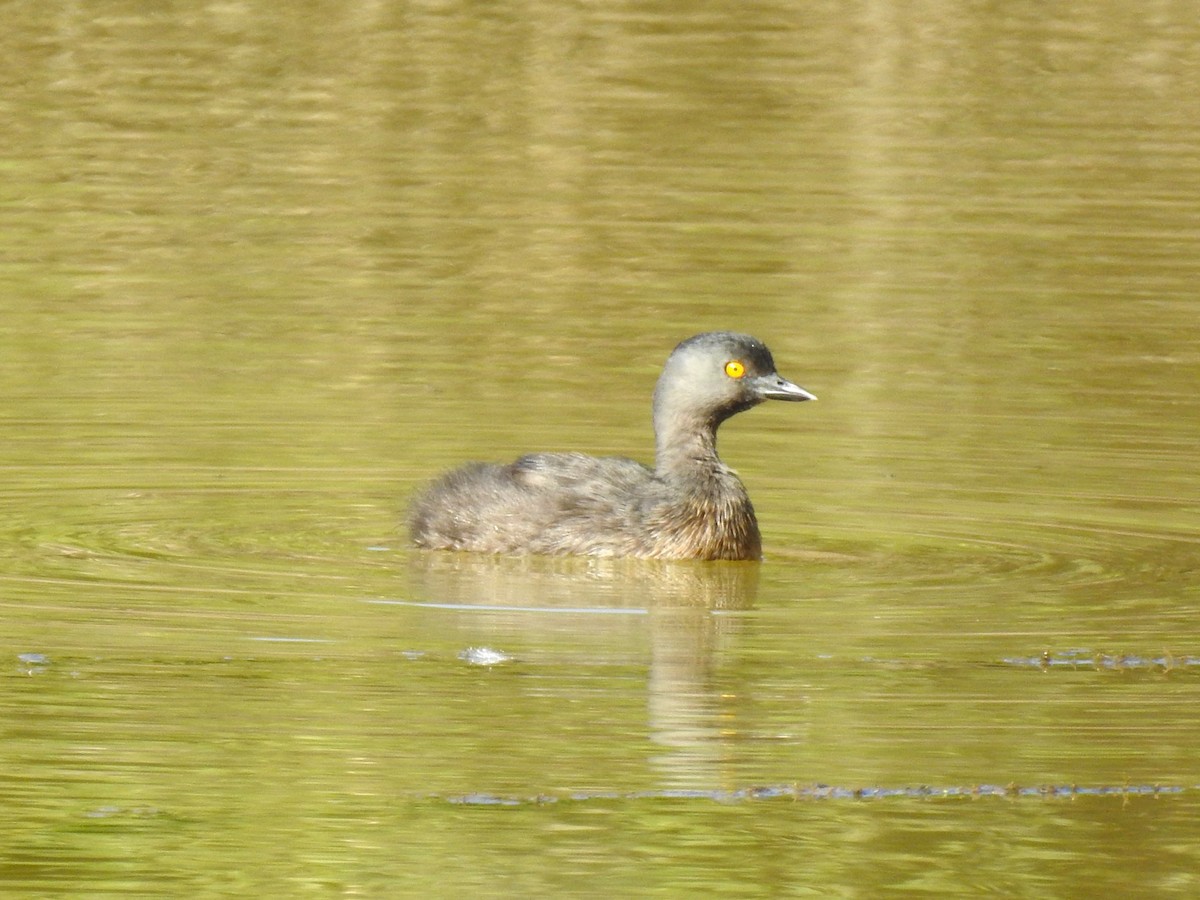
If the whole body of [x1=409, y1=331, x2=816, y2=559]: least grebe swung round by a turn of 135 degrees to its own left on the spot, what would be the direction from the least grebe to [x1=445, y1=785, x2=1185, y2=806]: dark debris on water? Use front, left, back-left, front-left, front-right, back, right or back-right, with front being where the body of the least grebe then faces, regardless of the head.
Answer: back-left

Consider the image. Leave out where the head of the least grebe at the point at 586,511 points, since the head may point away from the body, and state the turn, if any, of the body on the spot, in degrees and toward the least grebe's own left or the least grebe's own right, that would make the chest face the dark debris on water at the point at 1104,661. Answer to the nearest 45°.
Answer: approximately 45° to the least grebe's own right

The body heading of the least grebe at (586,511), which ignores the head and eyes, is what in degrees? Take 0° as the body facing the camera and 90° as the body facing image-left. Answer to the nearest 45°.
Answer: approximately 270°
